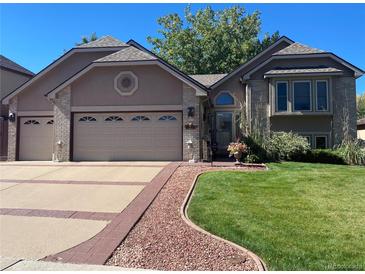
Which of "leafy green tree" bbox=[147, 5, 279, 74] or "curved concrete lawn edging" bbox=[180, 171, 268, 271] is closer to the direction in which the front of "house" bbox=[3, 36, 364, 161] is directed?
the curved concrete lawn edging

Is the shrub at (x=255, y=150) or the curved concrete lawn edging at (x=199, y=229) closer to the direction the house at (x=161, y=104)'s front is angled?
the curved concrete lawn edging

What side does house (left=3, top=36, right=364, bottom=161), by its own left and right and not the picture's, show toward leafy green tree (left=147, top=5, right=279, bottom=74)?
back

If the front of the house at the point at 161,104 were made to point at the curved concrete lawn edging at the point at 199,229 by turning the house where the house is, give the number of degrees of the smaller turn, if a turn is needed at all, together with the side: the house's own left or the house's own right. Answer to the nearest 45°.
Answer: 0° — it already faces it

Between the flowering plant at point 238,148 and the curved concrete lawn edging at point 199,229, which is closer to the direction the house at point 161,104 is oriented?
the curved concrete lawn edging

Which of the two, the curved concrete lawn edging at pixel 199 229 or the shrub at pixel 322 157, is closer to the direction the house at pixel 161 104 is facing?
the curved concrete lawn edging

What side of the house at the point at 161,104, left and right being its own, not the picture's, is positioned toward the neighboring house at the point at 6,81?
right

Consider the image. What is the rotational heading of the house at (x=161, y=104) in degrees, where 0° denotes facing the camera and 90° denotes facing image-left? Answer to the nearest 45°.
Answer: approximately 0°

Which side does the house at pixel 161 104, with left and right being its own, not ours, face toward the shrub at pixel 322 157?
left

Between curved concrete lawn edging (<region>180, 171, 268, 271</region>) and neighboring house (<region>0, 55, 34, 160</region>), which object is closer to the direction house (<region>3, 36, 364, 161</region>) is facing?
the curved concrete lawn edging
